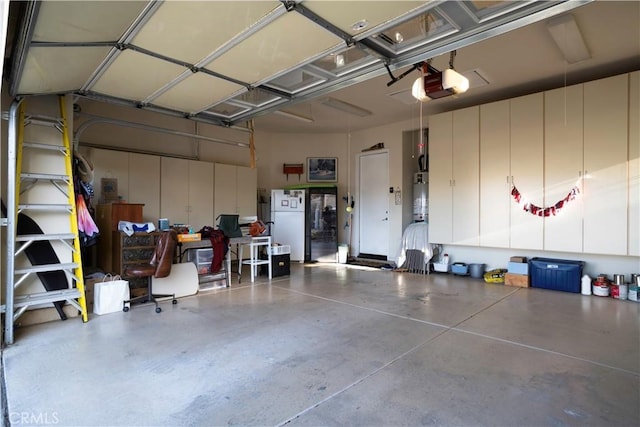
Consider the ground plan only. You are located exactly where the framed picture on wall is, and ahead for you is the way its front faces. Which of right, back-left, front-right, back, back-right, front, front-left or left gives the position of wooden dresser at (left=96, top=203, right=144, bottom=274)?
front-right

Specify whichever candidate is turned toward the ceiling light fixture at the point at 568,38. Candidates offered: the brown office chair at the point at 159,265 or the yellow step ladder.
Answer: the yellow step ladder

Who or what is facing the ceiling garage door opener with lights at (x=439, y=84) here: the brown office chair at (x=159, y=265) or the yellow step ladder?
the yellow step ladder

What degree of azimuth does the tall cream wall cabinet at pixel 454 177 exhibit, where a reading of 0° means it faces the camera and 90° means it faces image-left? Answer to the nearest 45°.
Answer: approximately 45°

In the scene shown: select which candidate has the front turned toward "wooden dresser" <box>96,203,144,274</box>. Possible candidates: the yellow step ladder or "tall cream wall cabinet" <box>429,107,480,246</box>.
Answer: the tall cream wall cabinet

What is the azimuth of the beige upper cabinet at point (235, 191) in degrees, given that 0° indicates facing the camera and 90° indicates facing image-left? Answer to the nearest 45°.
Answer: approximately 315°

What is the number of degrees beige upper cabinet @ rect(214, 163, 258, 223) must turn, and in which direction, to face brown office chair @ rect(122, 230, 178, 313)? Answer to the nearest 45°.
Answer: approximately 45° to its right
